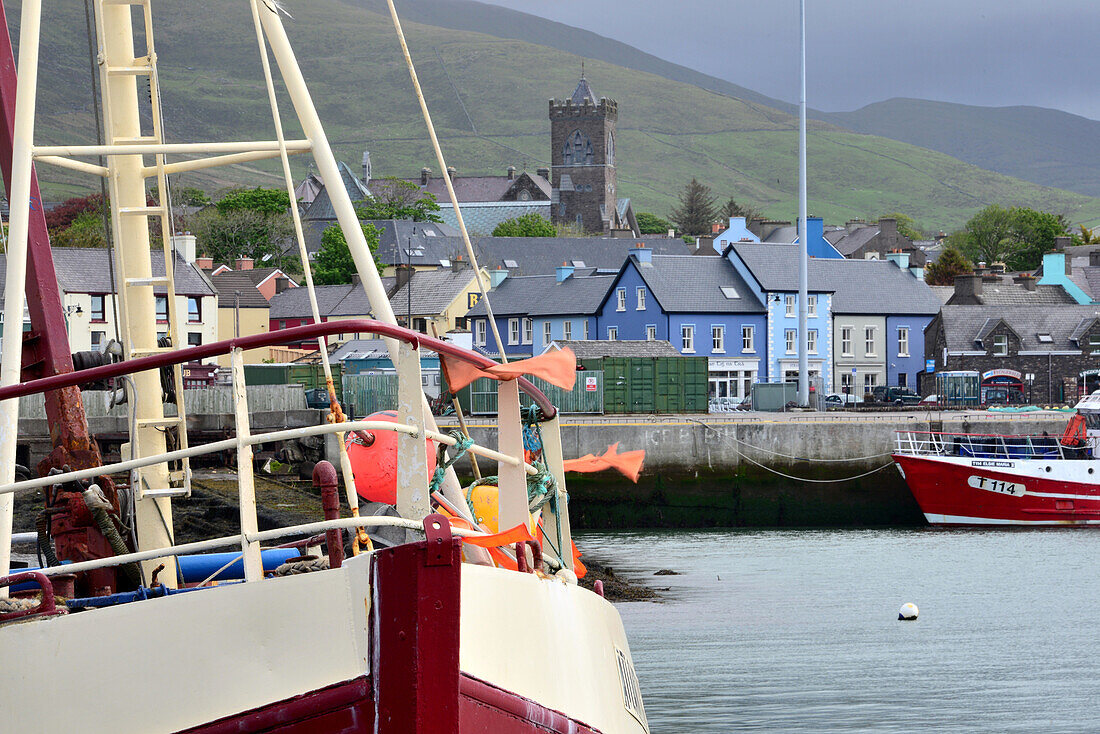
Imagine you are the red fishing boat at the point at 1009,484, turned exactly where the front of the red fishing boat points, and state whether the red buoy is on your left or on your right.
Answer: on your left

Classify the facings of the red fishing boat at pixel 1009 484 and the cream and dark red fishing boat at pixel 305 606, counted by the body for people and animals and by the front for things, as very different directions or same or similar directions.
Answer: very different directions

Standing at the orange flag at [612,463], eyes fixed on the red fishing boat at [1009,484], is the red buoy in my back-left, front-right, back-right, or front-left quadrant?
back-left

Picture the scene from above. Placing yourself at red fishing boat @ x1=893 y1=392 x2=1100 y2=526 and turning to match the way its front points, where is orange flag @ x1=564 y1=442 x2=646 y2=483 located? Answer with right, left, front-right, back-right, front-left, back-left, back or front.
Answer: left

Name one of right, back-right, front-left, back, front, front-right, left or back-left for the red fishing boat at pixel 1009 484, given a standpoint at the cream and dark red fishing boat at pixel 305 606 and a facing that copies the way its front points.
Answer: left

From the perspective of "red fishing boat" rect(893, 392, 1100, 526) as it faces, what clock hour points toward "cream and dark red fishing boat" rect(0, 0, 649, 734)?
"cream and dark red fishing boat" rect(0, 0, 649, 734) is roughly at 9 o'clock from "red fishing boat" rect(893, 392, 1100, 526).

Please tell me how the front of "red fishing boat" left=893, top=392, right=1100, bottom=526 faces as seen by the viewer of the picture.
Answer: facing to the left of the viewer

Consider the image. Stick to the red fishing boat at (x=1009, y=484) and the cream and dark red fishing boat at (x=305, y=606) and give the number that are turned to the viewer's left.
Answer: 1
